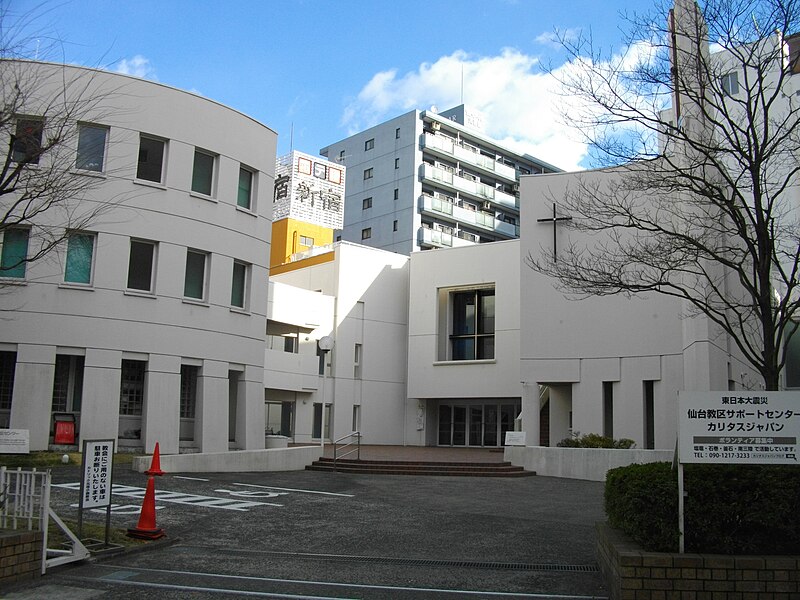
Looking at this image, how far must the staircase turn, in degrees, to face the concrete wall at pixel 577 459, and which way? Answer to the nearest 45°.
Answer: approximately 90° to its left

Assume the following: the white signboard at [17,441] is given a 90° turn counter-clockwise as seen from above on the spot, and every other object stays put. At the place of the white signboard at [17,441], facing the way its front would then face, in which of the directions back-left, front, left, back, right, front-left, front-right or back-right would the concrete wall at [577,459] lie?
front

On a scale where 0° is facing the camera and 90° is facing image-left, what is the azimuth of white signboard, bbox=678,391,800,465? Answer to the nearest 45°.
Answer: approximately 0°

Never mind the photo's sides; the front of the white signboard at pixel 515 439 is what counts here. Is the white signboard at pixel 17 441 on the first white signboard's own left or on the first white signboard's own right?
on the first white signboard's own right

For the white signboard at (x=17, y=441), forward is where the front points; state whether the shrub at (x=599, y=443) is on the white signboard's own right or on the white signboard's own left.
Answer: on the white signboard's own left

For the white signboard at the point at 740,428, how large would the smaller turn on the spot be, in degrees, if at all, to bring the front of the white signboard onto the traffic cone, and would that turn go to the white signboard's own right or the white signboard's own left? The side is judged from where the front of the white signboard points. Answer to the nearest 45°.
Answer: approximately 90° to the white signboard's own right

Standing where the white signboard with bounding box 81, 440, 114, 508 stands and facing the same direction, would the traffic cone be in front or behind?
behind

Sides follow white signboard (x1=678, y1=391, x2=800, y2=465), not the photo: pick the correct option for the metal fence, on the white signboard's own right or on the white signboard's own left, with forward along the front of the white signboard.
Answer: on the white signboard's own right
